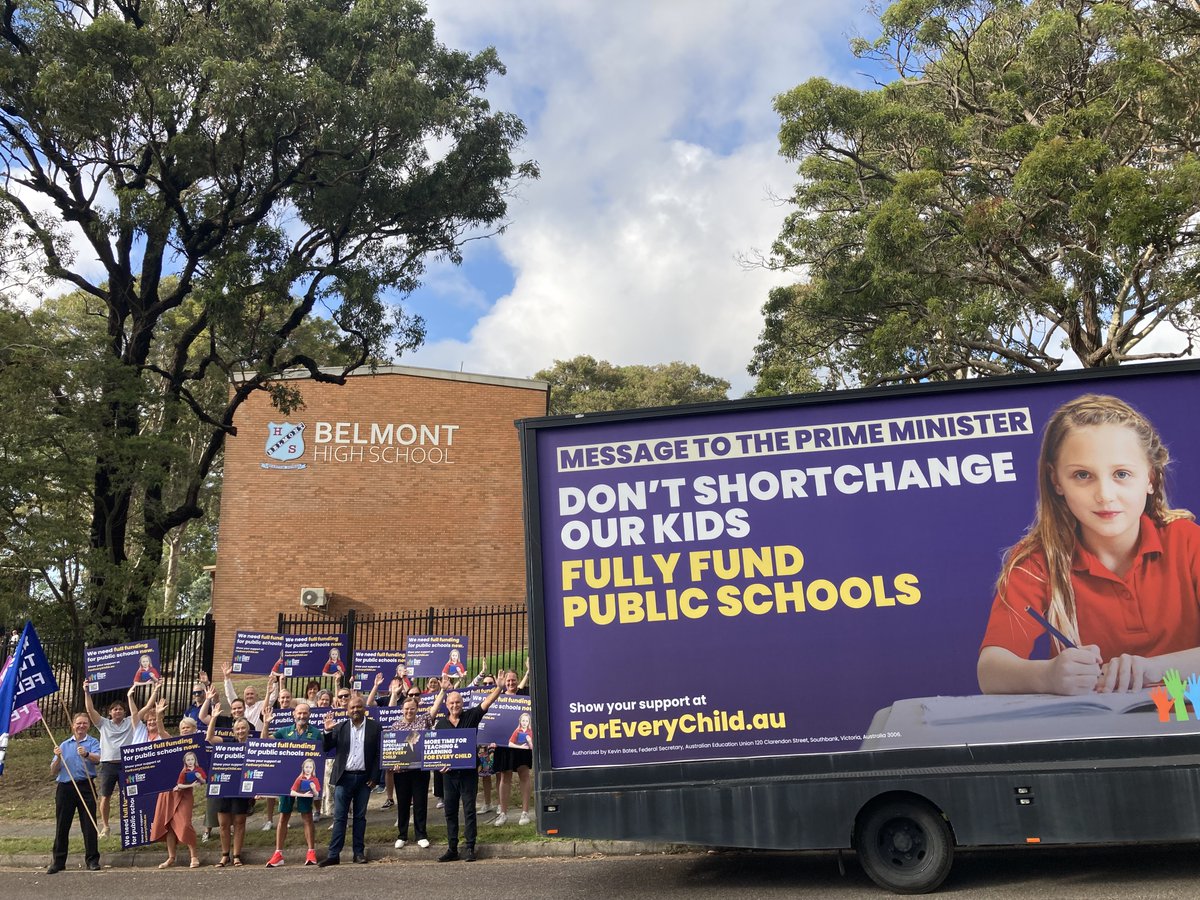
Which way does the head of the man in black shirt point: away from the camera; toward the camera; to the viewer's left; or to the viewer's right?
toward the camera

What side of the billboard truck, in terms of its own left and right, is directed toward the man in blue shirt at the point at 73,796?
back

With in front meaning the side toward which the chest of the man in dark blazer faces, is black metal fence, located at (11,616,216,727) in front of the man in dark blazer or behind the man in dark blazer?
behind

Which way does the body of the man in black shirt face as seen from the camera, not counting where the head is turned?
toward the camera

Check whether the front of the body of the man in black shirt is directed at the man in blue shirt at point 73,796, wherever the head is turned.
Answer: no

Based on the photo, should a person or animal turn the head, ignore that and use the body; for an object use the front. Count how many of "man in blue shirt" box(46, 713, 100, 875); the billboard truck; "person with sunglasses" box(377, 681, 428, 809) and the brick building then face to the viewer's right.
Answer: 1

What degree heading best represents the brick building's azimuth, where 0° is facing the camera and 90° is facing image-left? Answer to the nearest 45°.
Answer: approximately 0°

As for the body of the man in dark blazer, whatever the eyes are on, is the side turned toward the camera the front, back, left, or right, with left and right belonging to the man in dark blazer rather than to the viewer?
front

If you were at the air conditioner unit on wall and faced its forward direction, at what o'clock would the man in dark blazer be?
The man in dark blazer is roughly at 12 o'clock from the air conditioner unit on wall.

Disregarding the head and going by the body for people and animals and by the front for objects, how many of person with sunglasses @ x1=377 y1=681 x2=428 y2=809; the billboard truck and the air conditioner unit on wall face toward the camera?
2

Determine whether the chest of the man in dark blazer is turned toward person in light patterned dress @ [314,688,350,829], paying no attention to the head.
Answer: no

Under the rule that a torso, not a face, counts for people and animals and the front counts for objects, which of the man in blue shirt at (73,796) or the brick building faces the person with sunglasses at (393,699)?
the brick building

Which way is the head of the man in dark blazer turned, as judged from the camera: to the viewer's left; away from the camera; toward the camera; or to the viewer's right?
toward the camera

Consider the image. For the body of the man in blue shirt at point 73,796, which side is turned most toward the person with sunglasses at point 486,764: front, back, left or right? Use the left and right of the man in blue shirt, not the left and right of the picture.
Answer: left

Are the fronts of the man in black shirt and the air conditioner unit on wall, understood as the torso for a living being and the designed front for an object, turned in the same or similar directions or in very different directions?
same or similar directions

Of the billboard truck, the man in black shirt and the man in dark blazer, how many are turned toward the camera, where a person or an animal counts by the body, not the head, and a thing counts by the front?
2
